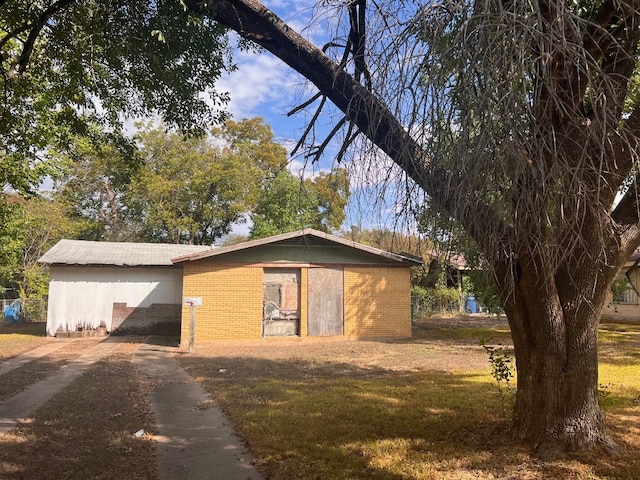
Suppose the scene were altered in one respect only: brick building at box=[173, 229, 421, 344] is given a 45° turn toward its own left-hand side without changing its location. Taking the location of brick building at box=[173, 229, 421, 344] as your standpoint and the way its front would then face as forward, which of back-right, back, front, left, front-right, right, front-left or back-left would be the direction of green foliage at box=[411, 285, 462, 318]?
left

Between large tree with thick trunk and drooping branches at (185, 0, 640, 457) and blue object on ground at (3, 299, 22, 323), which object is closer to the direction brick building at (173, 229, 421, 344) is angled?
the large tree with thick trunk and drooping branches

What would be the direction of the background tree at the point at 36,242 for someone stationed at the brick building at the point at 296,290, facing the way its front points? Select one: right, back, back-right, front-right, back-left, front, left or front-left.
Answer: back-right

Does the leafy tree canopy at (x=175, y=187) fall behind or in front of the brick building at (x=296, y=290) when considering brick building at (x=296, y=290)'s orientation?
behind

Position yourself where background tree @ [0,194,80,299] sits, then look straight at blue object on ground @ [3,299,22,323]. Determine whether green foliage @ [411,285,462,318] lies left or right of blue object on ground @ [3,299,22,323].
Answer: left

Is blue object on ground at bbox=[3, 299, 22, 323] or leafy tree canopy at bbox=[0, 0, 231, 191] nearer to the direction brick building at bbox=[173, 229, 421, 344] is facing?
the leafy tree canopy

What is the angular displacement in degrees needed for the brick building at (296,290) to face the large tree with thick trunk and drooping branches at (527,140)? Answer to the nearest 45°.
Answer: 0° — it already faces it

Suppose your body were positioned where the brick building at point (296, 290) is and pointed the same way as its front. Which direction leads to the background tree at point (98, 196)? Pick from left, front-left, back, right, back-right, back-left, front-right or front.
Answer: back-right

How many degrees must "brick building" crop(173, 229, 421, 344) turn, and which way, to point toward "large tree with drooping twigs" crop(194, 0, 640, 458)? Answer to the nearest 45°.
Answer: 0° — it already faces it

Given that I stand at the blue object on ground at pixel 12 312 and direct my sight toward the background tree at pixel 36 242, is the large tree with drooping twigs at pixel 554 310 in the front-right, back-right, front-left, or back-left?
back-right

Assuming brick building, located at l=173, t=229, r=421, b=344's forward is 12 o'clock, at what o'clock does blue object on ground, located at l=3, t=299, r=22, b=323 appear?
The blue object on ground is roughly at 4 o'clock from the brick building.

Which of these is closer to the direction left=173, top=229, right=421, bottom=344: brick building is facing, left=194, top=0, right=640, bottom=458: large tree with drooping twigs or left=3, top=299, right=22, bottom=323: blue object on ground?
the large tree with drooping twigs

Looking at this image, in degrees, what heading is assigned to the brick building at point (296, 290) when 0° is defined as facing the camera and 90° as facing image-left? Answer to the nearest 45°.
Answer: approximately 0°
